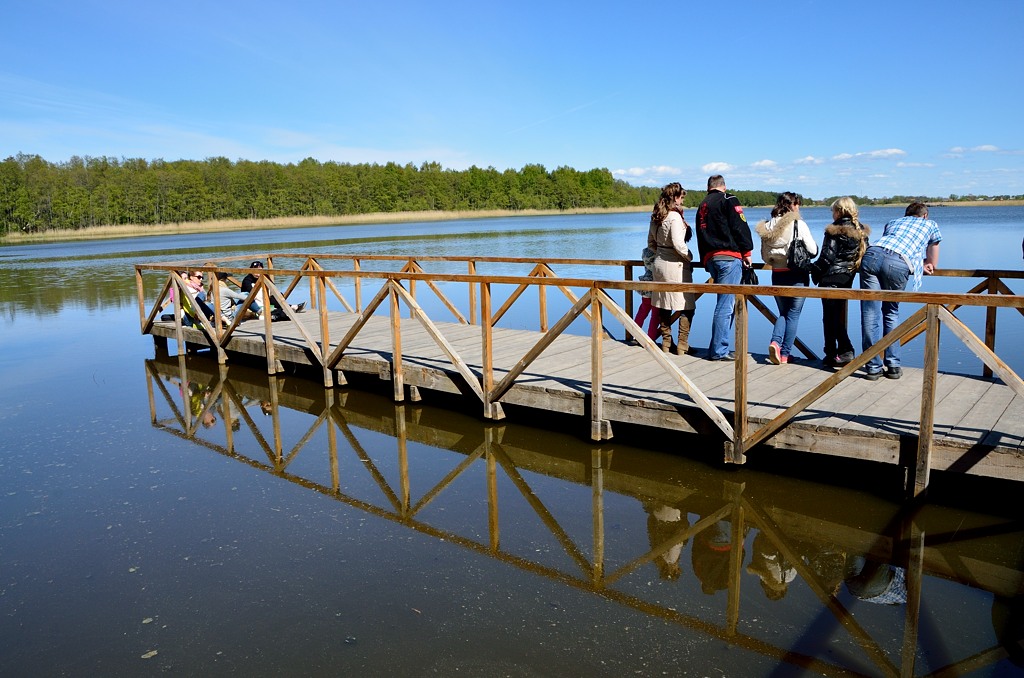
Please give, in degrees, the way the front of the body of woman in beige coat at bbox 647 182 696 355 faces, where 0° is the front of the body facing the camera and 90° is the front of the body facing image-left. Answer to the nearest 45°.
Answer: approximately 225°

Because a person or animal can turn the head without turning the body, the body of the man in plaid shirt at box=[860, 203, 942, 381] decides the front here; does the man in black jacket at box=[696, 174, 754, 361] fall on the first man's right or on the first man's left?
on the first man's left

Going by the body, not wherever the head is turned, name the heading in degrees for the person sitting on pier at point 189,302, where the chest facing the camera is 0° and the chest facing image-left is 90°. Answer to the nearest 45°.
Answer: approximately 315°

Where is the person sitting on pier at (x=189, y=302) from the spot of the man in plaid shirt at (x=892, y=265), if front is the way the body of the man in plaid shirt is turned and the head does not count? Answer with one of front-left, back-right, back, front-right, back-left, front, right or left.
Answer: back-left

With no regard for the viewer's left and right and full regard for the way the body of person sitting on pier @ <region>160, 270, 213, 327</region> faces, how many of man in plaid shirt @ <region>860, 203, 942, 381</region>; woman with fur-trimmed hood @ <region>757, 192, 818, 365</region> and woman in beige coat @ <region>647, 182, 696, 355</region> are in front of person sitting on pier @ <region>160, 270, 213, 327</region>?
3

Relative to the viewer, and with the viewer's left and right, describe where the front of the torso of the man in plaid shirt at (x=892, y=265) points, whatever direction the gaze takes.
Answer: facing away from the viewer and to the right of the viewer

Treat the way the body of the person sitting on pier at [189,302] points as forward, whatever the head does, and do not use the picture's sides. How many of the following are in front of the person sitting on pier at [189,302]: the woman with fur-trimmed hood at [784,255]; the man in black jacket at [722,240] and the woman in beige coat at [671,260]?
3
